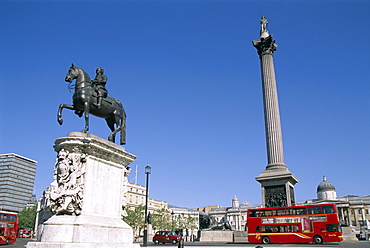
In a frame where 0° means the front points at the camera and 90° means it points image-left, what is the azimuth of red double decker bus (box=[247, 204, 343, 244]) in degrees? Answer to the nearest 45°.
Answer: approximately 270°

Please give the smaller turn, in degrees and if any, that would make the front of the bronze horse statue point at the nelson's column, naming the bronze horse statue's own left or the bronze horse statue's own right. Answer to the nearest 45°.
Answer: approximately 180°

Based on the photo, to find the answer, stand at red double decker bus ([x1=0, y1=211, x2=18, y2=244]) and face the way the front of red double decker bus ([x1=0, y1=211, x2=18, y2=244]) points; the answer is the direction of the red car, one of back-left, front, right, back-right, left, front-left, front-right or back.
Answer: front-left

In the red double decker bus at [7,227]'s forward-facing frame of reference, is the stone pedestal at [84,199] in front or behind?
in front

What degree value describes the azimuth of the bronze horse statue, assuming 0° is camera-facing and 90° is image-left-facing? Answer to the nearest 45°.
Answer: approximately 45°

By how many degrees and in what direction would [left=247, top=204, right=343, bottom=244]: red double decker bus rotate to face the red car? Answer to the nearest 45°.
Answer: approximately 135° to its left

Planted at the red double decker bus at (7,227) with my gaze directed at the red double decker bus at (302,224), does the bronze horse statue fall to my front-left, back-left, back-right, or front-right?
front-right

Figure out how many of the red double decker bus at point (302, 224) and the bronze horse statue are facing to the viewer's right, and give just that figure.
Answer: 1

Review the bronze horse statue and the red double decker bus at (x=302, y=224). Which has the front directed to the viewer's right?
the red double decker bus

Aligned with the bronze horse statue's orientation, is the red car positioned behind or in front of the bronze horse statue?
behind
